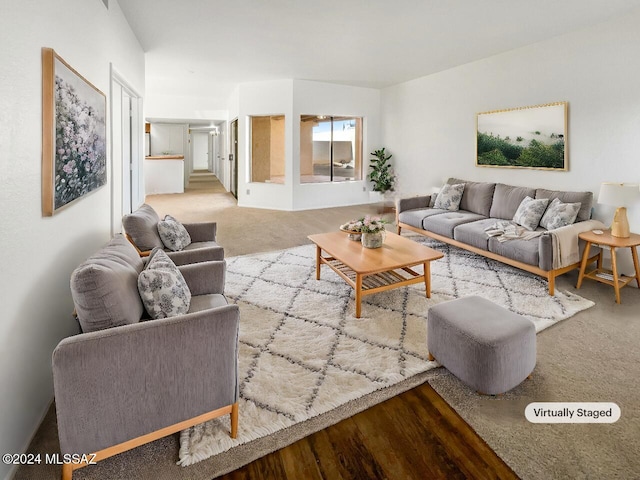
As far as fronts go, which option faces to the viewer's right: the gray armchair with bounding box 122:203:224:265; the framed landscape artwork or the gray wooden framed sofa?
the gray armchair

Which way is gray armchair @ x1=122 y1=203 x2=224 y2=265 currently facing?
to the viewer's right

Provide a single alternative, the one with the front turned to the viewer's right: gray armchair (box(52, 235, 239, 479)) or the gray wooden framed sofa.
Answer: the gray armchair

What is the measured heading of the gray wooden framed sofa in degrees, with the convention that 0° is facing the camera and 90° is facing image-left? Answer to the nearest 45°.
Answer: approximately 45°

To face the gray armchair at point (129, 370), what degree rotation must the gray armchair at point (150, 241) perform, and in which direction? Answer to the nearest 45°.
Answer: approximately 90° to its right

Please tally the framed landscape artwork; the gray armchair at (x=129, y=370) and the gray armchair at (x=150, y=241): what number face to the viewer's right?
2

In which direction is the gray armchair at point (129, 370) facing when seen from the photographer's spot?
facing to the right of the viewer

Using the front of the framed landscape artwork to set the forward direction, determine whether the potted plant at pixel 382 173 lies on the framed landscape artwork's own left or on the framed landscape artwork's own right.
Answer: on the framed landscape artwork's own right

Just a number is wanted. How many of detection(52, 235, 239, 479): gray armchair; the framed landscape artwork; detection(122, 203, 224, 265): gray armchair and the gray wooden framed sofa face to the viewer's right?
2

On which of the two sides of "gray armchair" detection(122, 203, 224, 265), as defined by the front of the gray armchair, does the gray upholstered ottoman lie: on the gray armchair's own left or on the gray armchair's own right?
on the gray armchair's own right
